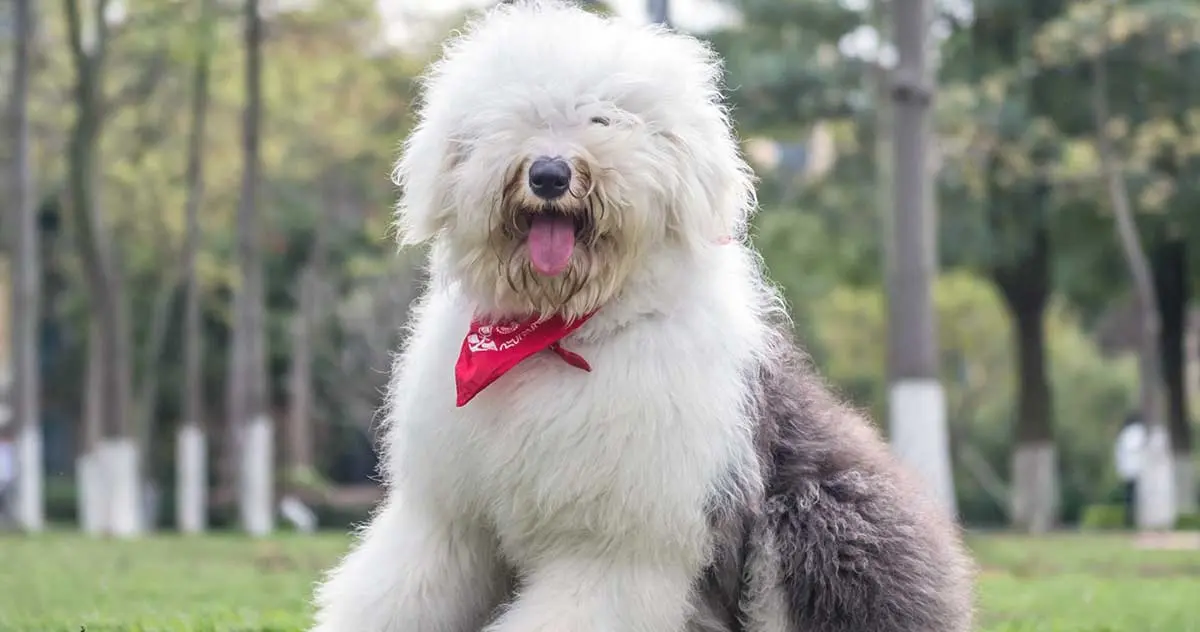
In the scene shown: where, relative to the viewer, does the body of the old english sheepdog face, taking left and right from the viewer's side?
facing the viewer and to the left of the viewer
